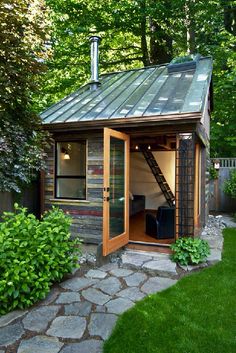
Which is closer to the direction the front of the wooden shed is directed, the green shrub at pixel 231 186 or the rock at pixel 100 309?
the rock

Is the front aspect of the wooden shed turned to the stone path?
yes

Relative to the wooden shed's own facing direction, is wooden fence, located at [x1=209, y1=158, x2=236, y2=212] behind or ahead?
behind

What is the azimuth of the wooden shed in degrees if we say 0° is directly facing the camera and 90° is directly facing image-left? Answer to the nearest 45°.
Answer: approximately 0°

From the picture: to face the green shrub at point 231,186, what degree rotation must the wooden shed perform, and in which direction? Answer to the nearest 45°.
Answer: approximately 135° to its left

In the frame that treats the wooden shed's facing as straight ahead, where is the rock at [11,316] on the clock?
The rock is roughly at 1 o'clock from the wooden shed.

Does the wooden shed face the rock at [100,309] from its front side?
yes
